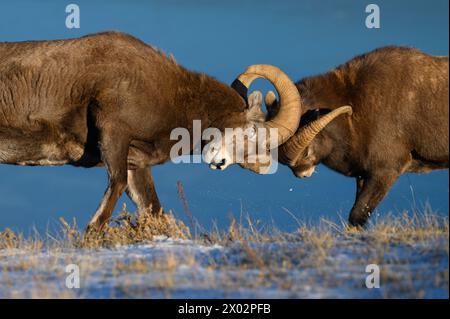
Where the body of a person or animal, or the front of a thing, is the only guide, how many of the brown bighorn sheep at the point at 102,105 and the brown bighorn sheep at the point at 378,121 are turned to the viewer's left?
1

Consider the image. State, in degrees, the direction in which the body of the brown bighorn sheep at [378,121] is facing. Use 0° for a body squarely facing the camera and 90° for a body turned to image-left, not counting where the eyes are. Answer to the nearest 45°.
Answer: approximately 90°

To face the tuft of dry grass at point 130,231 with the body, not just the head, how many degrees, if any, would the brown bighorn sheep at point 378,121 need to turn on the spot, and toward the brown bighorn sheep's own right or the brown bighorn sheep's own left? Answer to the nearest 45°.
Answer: approximately 45° to the brown bighorn sheep's own left

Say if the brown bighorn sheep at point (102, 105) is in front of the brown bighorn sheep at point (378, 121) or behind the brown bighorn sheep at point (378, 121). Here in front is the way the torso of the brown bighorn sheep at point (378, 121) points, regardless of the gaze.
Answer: in front

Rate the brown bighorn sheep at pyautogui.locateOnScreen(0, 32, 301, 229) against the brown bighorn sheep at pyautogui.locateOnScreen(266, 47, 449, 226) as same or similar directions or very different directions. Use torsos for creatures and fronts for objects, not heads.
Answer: very different directions

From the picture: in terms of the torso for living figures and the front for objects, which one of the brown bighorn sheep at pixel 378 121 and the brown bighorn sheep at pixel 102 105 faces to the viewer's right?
the brown bighorn sheep at pixel 102 105

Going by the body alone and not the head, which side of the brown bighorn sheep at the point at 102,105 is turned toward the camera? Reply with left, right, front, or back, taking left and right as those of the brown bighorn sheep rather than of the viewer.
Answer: right

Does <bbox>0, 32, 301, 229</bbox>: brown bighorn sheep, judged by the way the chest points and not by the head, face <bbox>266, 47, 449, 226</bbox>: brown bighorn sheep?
yes
